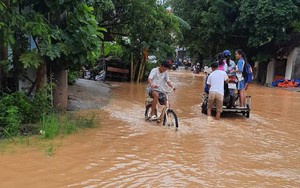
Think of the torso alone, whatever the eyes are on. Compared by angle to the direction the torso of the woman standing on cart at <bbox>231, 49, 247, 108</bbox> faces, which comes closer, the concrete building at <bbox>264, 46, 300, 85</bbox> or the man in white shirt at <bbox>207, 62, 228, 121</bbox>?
the man in white shirt

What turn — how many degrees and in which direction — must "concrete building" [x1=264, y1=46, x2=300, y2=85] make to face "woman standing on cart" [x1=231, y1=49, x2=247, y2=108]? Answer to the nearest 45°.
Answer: approximately 45° to its left

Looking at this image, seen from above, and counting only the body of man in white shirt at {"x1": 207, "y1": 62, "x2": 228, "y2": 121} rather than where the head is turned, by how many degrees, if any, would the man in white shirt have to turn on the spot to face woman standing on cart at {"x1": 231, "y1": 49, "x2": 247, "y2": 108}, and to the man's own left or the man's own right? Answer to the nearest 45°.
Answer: approximately 45° to the man's own right

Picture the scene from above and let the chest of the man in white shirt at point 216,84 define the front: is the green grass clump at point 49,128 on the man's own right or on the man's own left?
on the man's own left

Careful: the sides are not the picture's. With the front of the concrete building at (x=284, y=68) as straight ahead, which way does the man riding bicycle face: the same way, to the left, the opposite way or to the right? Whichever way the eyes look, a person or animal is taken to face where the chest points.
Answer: to the left

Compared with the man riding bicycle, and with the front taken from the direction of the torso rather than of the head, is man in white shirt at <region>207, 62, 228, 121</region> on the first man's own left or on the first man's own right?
on the first man's own left

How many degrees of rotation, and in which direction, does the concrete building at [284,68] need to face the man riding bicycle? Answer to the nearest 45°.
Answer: approximately 45° to its left

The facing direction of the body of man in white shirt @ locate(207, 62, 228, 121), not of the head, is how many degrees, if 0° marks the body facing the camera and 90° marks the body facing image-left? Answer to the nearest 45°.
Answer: approximately 180°

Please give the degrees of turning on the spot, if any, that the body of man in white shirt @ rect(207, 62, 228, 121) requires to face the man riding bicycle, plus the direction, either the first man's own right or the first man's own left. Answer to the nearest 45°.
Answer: approximately 135° to the first man's own left
